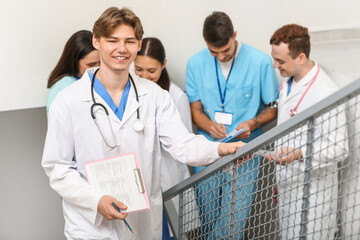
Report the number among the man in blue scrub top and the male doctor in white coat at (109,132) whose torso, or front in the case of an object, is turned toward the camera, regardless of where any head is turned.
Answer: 2

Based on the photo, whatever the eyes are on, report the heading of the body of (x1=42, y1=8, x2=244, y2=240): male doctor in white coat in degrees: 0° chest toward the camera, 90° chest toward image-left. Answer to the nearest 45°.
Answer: approximately 0°

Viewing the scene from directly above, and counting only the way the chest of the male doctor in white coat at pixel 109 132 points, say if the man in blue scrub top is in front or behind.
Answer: behind

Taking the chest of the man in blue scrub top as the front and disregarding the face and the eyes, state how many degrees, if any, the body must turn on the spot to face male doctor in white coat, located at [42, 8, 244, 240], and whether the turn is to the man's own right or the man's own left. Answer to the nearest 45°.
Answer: approximately 45° to the man's own right

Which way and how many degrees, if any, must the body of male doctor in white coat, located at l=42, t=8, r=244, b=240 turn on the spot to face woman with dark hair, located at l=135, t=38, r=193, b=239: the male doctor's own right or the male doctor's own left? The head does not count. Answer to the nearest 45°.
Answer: approximately 180°
